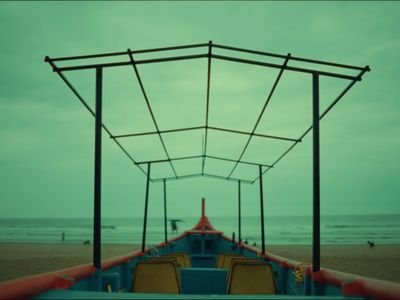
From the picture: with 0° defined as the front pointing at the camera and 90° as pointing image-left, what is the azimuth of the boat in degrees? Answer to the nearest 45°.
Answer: approximately 180°
